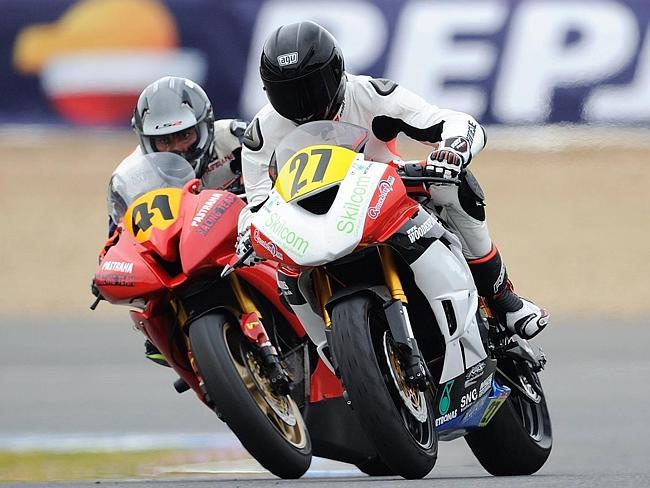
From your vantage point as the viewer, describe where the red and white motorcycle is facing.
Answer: facing the viewer and to the left of the viewer

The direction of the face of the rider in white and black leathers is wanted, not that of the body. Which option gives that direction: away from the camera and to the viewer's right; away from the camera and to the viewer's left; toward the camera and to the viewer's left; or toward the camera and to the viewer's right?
toward the camera and to the viewer's left
